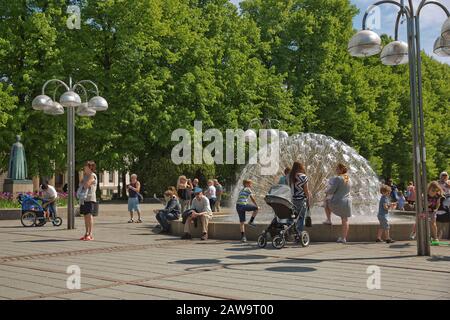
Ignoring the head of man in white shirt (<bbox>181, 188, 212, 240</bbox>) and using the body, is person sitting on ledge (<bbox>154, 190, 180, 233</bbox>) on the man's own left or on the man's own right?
on the man's own right

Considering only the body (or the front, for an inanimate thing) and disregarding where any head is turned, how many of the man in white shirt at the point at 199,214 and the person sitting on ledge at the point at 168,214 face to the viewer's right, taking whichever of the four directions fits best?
0

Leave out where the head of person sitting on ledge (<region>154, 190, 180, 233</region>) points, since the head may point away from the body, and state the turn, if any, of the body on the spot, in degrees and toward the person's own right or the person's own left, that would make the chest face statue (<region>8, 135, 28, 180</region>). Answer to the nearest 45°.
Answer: approximately 45° to the person's own right

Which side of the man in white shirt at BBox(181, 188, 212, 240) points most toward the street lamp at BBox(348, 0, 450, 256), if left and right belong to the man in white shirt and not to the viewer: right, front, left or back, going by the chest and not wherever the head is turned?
left

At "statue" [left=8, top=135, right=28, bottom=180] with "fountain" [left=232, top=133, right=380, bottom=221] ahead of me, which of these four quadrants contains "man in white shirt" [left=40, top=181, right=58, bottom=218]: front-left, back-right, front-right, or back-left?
front-right

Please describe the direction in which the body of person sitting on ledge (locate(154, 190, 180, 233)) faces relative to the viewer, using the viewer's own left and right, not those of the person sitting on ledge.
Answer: facing to the left of the viewer

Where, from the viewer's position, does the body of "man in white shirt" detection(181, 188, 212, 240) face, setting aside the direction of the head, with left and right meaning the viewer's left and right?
facing the viewer and to the left of the viewer
